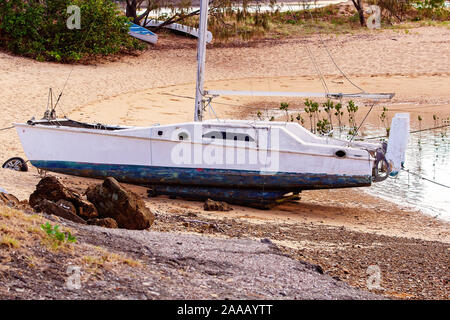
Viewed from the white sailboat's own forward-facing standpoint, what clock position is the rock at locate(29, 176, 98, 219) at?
The rock is roughly at 10 o'clock from the white sailboat.

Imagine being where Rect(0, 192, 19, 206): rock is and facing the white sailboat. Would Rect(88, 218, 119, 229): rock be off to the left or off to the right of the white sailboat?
right

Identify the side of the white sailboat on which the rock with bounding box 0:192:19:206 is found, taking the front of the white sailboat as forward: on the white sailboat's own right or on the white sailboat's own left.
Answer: on the white sailboat's own left

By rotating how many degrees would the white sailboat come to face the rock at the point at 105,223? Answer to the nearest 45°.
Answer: approximately 90° to its left

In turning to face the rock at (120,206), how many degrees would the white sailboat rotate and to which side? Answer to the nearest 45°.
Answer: approximately 90° to its left

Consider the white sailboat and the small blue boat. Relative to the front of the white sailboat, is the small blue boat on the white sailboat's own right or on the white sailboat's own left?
on the white sailboat's own right

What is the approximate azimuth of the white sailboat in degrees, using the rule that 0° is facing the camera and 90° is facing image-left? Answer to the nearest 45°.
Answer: approximately 90°
